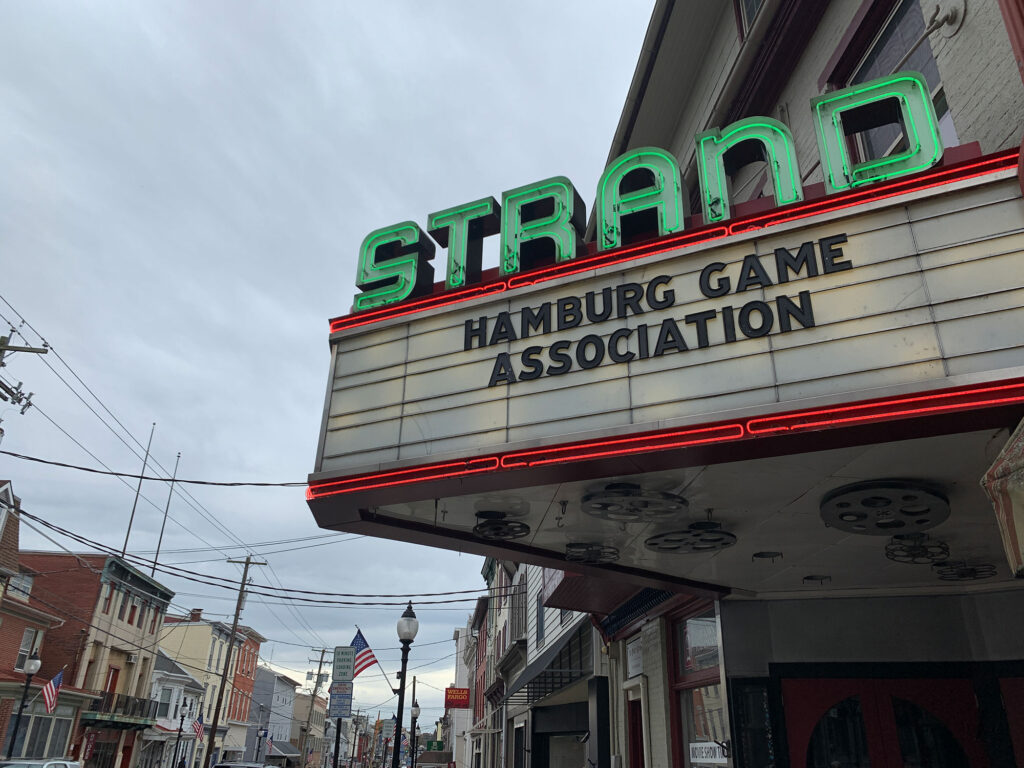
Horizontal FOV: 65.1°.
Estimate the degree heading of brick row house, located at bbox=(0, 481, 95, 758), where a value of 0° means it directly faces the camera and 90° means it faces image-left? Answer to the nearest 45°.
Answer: approximately 315°

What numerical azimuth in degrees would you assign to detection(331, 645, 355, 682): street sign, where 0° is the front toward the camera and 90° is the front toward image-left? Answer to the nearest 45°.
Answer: approximately 0°

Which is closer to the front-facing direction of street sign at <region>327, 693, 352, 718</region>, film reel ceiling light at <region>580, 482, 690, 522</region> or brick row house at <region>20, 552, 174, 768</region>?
the film reel ceiling light

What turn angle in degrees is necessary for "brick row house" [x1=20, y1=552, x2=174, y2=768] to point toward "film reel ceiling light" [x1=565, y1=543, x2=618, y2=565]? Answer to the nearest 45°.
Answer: approximately 45° to its right

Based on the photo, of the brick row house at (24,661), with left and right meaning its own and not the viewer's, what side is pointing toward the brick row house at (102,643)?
left

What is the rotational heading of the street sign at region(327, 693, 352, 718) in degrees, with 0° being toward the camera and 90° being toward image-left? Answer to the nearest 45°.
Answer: approximately 0°

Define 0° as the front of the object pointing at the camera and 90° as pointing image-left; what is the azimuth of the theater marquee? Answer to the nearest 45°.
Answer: approximately 45°

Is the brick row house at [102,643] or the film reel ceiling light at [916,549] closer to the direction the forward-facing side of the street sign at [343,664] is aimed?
the film reel ceiling light
